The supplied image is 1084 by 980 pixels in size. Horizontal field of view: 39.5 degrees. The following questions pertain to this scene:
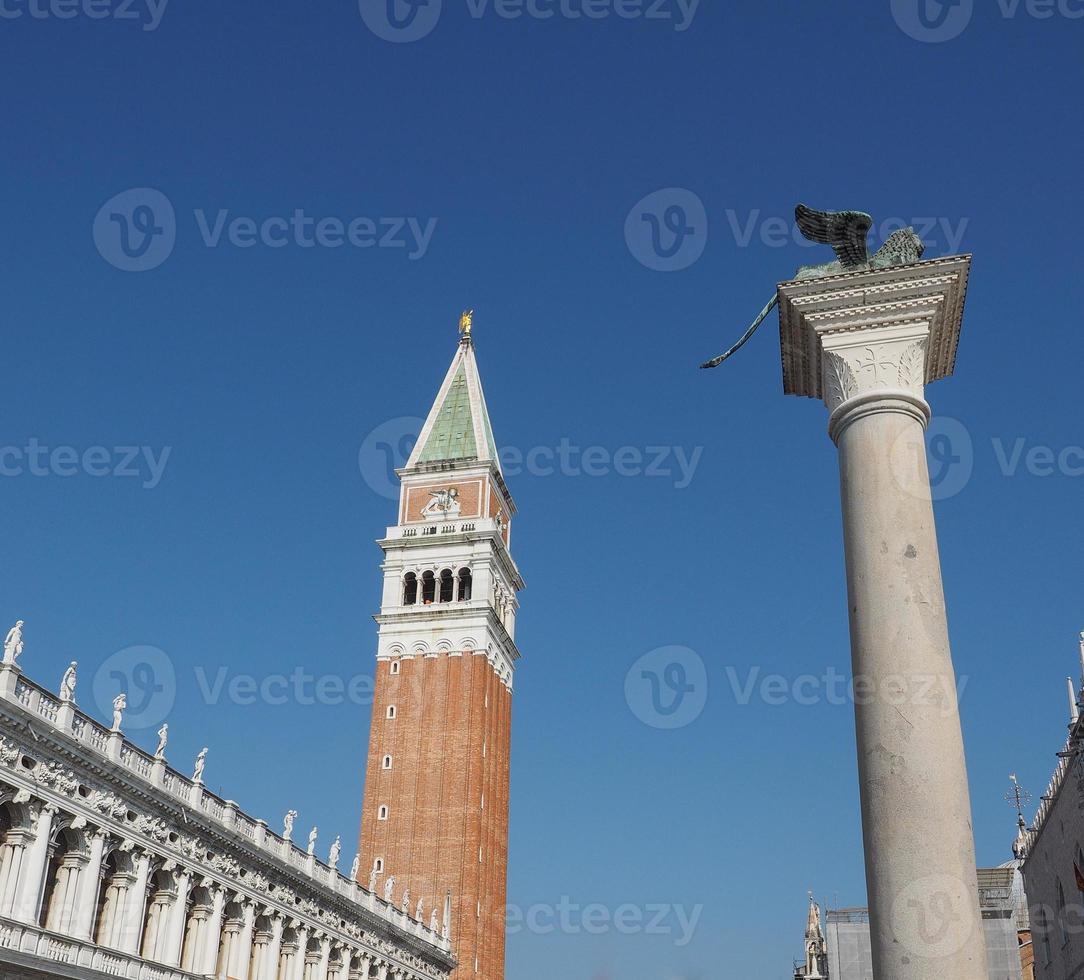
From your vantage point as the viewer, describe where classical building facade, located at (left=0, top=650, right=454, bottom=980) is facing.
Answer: facing the viewer and to the right of the viewer

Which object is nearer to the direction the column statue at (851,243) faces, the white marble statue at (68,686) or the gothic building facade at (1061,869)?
the gothic building facade

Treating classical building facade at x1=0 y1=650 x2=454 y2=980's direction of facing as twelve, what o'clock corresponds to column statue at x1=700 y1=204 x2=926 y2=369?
The column statue is roughly at 1 o'clock from the classical building facade.

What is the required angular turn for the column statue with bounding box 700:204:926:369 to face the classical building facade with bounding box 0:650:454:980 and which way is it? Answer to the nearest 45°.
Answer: approximately 135° to its left

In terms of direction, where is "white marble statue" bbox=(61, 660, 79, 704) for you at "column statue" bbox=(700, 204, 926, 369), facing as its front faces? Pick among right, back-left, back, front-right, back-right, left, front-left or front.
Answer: back-left

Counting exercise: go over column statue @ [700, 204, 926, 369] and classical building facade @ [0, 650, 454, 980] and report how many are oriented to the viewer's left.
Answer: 0

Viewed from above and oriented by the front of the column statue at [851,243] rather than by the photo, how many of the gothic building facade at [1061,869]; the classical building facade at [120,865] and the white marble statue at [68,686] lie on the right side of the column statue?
0

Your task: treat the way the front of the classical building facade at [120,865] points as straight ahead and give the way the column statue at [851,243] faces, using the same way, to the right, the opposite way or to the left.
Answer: the same way

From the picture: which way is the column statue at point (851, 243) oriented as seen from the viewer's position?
to the viewer's right

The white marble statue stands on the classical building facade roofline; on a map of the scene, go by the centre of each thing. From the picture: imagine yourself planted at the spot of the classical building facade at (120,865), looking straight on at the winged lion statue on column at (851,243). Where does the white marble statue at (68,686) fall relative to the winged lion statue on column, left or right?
right

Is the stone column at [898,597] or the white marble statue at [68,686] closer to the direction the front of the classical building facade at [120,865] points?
the stone column

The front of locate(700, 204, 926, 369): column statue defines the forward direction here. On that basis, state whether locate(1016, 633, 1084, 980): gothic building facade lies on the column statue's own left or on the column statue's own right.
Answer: on the column statue's own left
